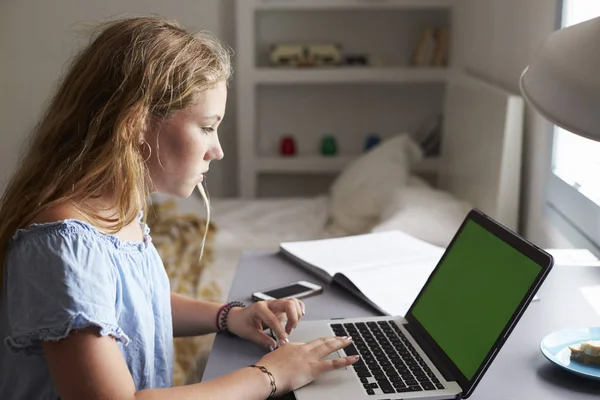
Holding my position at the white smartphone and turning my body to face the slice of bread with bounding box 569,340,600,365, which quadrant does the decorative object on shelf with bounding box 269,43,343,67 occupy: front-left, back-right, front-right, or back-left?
back-left

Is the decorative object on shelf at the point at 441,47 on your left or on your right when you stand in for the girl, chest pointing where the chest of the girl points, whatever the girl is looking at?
on your left

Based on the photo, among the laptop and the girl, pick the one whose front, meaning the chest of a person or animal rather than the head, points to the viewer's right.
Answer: the girl

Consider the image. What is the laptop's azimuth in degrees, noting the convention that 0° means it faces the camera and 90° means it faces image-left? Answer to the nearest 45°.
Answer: approximately 45°

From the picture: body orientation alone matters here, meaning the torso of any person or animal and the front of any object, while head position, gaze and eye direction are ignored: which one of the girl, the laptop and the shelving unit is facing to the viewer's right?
the girl

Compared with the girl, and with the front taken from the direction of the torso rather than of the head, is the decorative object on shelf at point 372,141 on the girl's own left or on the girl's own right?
on the girl's own left

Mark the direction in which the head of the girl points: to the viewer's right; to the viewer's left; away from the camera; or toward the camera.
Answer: to the viewer's right

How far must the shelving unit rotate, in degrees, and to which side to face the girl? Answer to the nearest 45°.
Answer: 0° — it already faces them

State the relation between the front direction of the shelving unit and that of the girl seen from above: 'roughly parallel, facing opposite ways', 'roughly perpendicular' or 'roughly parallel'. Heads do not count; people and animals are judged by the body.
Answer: roughly perpendicular

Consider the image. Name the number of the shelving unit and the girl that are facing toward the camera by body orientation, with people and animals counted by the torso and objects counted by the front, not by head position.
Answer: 1

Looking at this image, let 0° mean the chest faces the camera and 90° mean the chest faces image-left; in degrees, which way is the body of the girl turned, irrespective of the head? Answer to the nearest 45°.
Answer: approximately 270°
